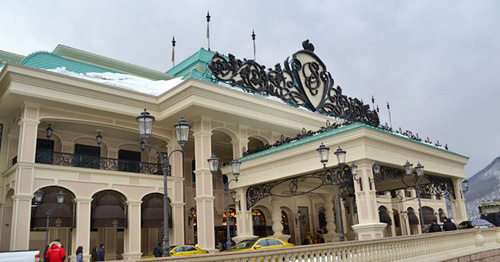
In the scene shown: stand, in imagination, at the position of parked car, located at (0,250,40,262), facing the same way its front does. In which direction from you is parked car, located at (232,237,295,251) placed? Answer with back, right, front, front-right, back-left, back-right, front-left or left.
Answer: back

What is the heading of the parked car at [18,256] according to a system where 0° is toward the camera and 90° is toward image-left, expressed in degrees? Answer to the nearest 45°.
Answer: approximately 90°

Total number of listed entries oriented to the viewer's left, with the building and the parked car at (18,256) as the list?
1

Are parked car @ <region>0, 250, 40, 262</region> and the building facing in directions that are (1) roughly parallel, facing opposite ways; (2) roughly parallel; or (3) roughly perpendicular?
roughly perpendicular

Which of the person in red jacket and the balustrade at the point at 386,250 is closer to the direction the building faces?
the balustrade

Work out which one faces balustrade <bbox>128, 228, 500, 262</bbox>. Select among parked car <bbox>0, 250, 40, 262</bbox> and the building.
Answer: the building

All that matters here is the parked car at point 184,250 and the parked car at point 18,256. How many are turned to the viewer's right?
1

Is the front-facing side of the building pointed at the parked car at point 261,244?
yes

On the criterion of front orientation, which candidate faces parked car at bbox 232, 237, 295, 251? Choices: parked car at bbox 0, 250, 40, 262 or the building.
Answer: the building
